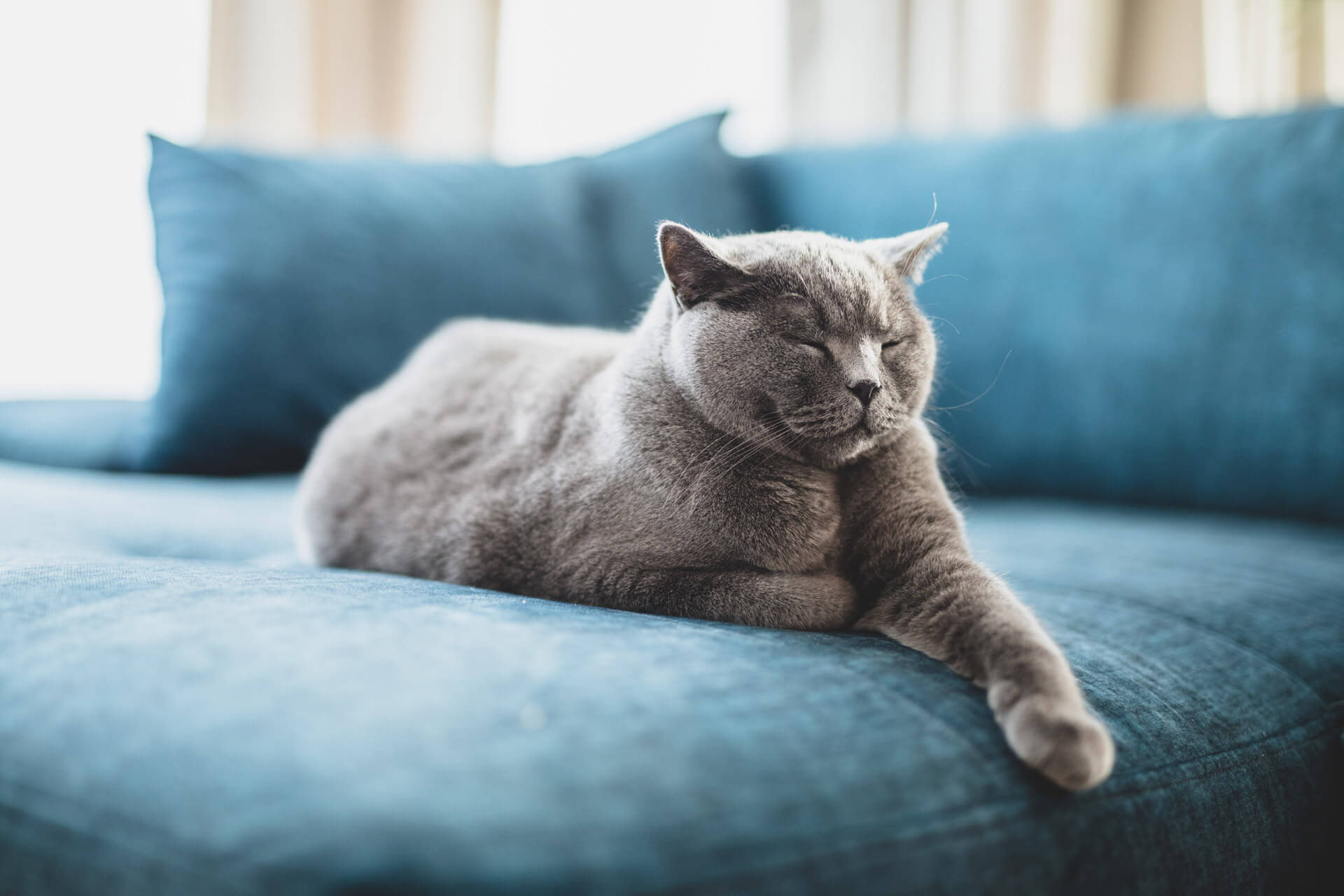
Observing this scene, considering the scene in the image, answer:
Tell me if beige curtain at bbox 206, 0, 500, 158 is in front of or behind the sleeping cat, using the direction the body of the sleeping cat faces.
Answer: behind

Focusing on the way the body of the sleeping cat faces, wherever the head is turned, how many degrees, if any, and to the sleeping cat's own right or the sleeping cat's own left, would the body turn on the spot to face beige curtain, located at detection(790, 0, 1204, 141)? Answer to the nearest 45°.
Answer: approximately 135° to the sleeping cat's own left

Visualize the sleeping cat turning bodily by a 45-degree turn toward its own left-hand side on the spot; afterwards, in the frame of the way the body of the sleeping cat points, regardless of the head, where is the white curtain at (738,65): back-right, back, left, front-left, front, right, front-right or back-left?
left

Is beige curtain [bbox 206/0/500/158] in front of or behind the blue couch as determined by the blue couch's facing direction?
behind

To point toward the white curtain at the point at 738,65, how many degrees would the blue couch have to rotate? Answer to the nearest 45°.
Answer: approximately 180°

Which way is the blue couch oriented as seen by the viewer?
toward the camera

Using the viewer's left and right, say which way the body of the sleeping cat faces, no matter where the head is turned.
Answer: facing the viewer and to the right of the viewer

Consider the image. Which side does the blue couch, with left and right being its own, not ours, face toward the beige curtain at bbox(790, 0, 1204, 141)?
back
